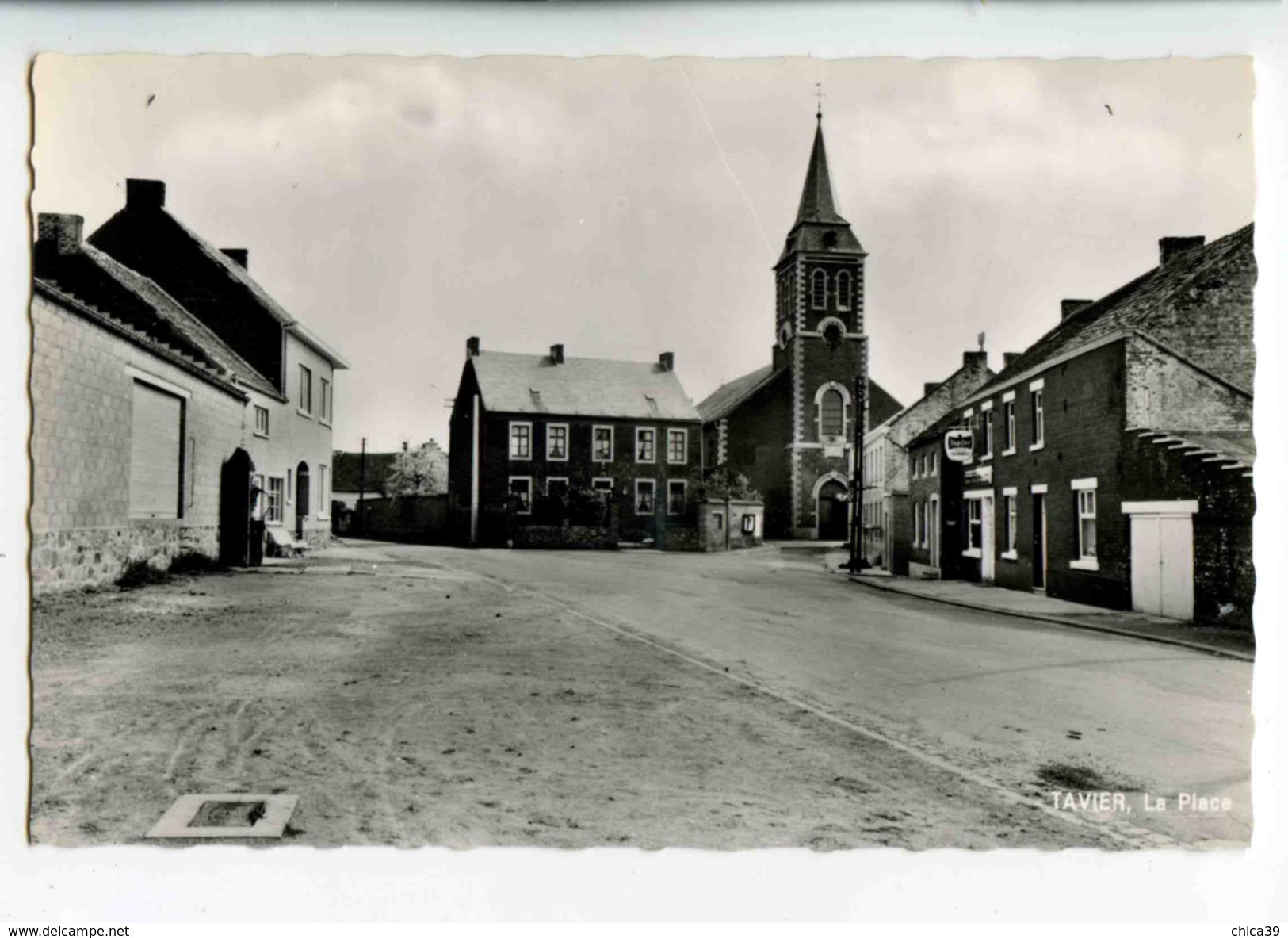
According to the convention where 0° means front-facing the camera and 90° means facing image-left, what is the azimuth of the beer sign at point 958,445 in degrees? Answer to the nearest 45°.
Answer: approximately 0°
